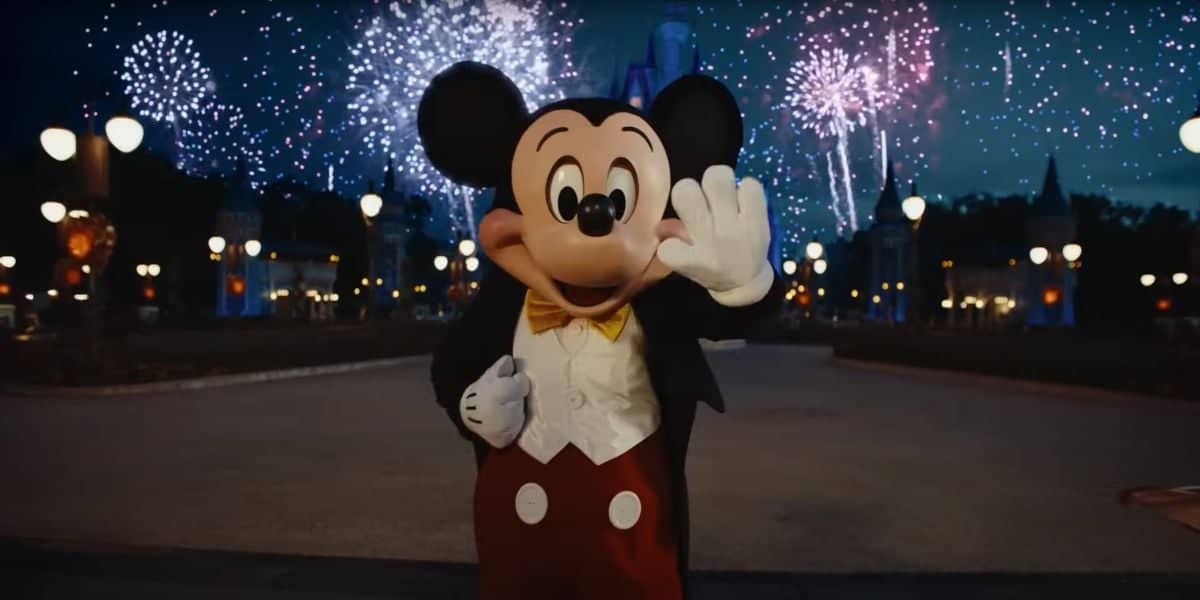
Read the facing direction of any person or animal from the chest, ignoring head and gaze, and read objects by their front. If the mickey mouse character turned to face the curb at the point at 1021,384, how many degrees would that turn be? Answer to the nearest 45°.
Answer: approximately 135° to its left

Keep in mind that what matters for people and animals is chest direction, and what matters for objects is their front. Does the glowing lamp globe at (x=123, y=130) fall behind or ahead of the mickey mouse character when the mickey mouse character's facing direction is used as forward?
behind

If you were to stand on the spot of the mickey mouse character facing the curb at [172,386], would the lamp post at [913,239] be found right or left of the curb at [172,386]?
right

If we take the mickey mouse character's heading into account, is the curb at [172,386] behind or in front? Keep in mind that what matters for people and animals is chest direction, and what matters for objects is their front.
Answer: behind

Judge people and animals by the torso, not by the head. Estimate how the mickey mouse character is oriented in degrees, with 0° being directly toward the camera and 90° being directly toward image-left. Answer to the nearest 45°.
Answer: approximately 0°

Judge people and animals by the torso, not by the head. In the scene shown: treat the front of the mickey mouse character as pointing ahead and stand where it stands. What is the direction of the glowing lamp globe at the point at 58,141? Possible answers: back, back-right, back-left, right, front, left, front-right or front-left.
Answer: back-right

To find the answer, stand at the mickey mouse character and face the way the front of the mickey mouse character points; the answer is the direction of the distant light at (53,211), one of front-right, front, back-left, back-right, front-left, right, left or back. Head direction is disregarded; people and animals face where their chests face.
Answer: back-right
